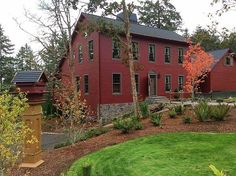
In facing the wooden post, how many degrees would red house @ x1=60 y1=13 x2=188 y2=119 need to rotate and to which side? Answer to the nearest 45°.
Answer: approximately 45° to its right

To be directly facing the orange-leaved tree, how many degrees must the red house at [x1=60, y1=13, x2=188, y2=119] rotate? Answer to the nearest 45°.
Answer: approximately 45° to its left

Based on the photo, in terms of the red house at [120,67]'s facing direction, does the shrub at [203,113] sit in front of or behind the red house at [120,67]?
in front

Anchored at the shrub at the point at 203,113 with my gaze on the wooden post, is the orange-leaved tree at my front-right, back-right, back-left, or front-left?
back-right

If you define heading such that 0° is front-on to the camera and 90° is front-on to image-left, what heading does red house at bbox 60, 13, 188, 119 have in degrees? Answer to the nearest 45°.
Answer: approximately 315°

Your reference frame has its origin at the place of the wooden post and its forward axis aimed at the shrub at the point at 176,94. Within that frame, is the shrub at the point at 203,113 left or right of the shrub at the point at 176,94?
right

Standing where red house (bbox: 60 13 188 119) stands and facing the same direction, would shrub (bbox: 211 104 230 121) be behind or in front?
in front
